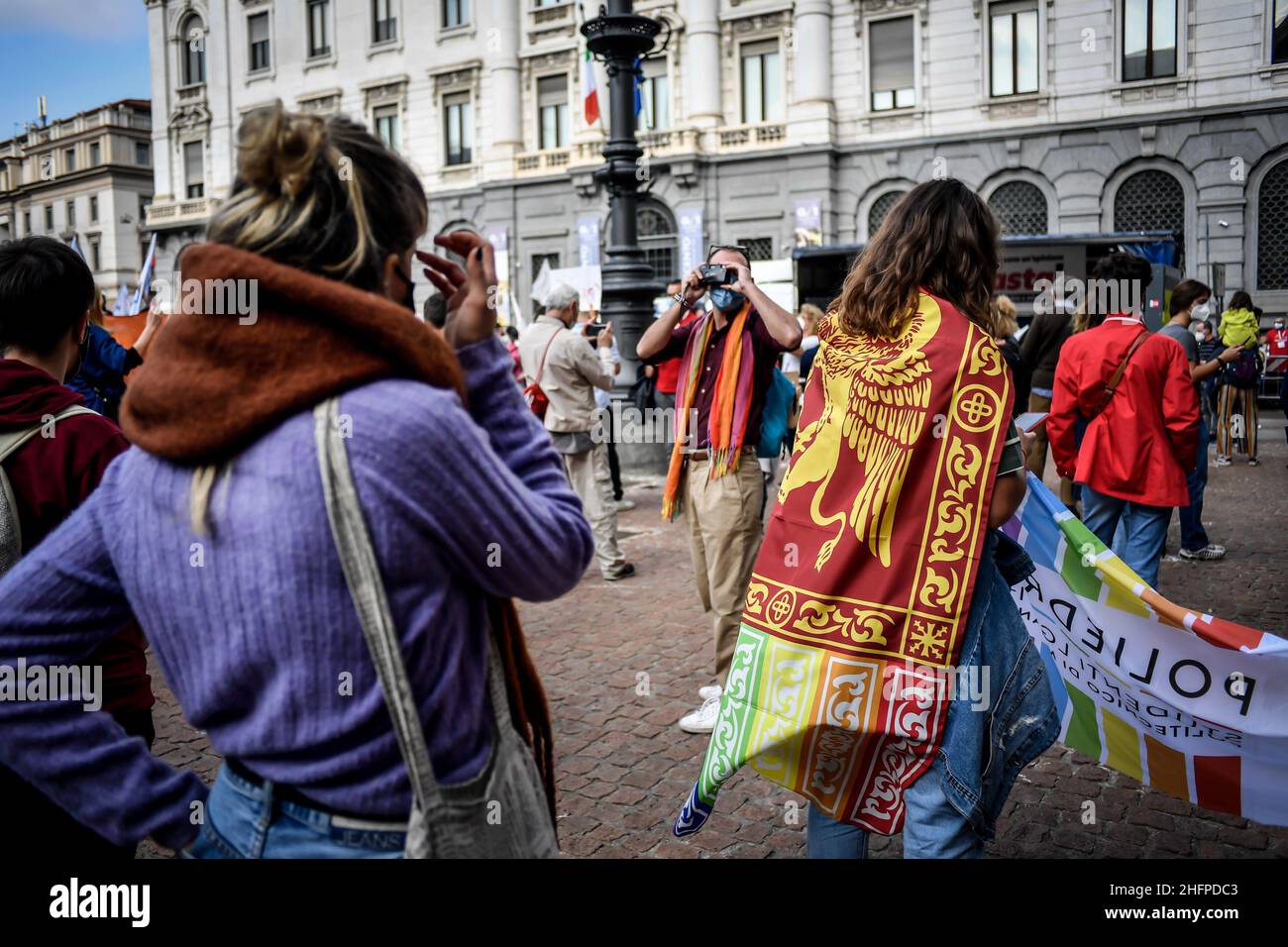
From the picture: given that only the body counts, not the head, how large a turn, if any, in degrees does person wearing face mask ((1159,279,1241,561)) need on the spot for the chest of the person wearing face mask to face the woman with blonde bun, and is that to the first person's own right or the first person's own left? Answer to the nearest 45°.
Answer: approximately 90° to the first person's own right

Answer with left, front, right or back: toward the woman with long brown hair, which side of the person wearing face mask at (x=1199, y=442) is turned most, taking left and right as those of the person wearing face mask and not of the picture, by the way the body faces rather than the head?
right

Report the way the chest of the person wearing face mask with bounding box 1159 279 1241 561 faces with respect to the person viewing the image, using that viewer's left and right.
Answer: facing to the right of the viewer

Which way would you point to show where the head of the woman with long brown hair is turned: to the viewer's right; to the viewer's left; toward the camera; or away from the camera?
away from the camera

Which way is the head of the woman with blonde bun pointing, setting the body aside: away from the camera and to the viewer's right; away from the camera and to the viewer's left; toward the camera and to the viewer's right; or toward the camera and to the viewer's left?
away from the camera and to the viewer's right

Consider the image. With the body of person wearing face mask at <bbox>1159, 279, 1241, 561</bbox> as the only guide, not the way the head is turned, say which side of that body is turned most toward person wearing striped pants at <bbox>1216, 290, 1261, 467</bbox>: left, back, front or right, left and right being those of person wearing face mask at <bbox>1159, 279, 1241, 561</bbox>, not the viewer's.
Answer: left

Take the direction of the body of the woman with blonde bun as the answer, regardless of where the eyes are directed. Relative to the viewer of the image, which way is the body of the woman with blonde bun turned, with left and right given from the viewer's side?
facing away from the viewer and to the right of the viewer
